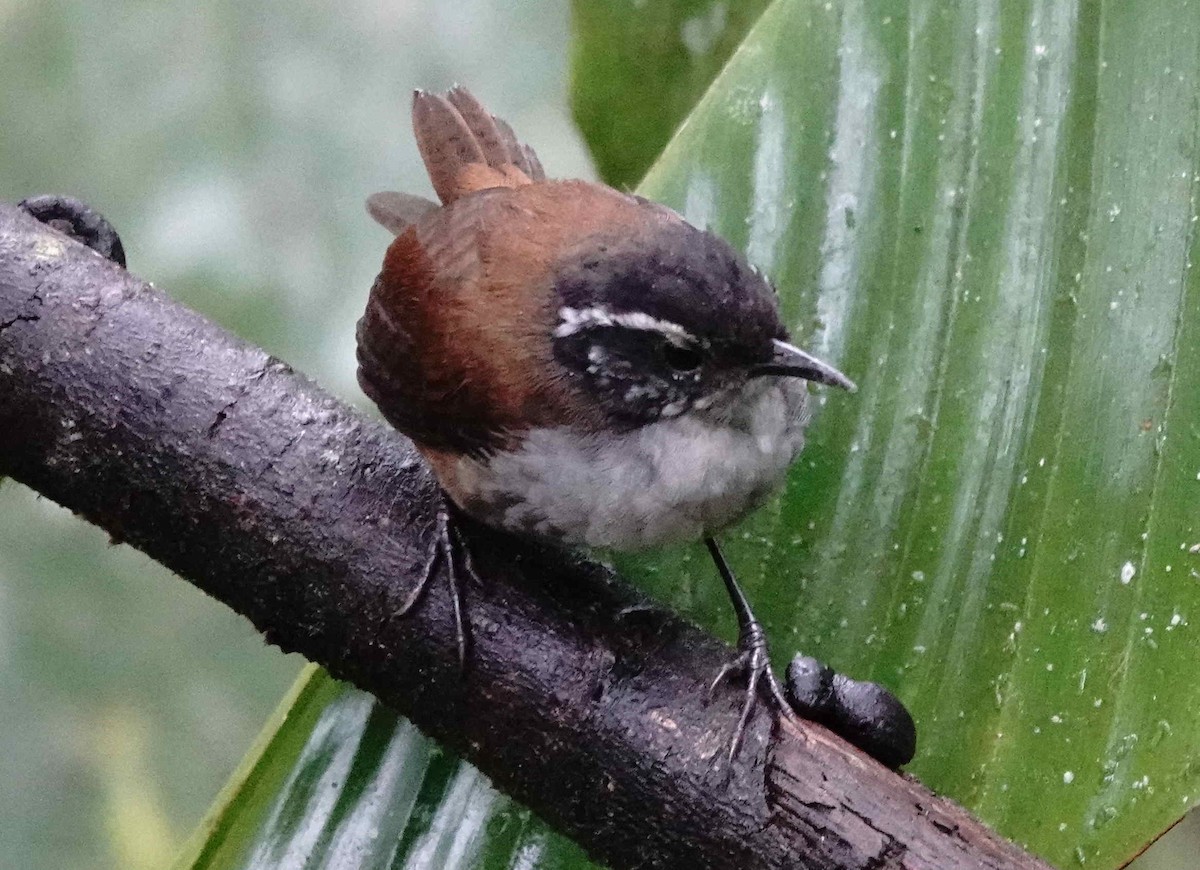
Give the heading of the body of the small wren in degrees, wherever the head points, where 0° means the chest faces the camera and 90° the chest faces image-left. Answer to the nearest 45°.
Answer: approximately 315°
